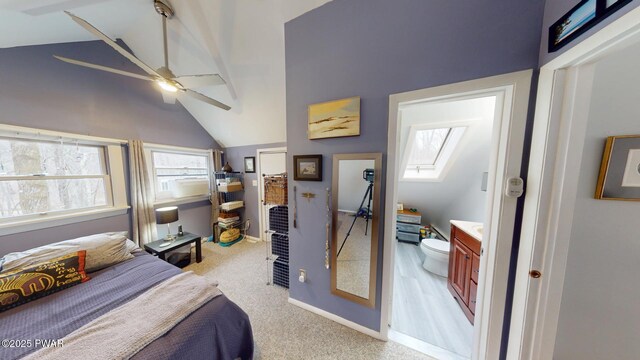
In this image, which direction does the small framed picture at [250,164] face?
toward the camera

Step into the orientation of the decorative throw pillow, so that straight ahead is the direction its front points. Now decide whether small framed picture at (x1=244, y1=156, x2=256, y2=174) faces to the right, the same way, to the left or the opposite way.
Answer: to the right

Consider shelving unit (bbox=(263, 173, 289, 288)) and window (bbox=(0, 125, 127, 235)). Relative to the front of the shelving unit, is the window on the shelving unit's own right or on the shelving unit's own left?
on the shelving unit's own right

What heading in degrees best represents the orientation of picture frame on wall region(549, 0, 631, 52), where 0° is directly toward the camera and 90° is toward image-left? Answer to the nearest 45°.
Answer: approximately 45°

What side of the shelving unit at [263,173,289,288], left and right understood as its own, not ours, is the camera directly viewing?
front

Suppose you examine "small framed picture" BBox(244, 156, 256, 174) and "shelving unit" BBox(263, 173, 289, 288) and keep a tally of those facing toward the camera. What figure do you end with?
2

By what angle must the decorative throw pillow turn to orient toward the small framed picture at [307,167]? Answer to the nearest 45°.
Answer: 0° — it already faces it

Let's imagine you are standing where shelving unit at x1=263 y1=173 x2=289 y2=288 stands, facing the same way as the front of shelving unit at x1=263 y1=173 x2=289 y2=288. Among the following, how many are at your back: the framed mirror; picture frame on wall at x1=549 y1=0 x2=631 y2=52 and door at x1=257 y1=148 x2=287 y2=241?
1

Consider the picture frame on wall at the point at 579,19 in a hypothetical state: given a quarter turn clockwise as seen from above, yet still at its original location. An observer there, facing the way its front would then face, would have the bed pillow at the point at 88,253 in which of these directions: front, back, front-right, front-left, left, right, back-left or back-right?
left

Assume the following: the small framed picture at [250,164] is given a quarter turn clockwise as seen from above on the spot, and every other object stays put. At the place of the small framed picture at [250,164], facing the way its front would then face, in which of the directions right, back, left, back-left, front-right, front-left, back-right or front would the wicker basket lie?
left
